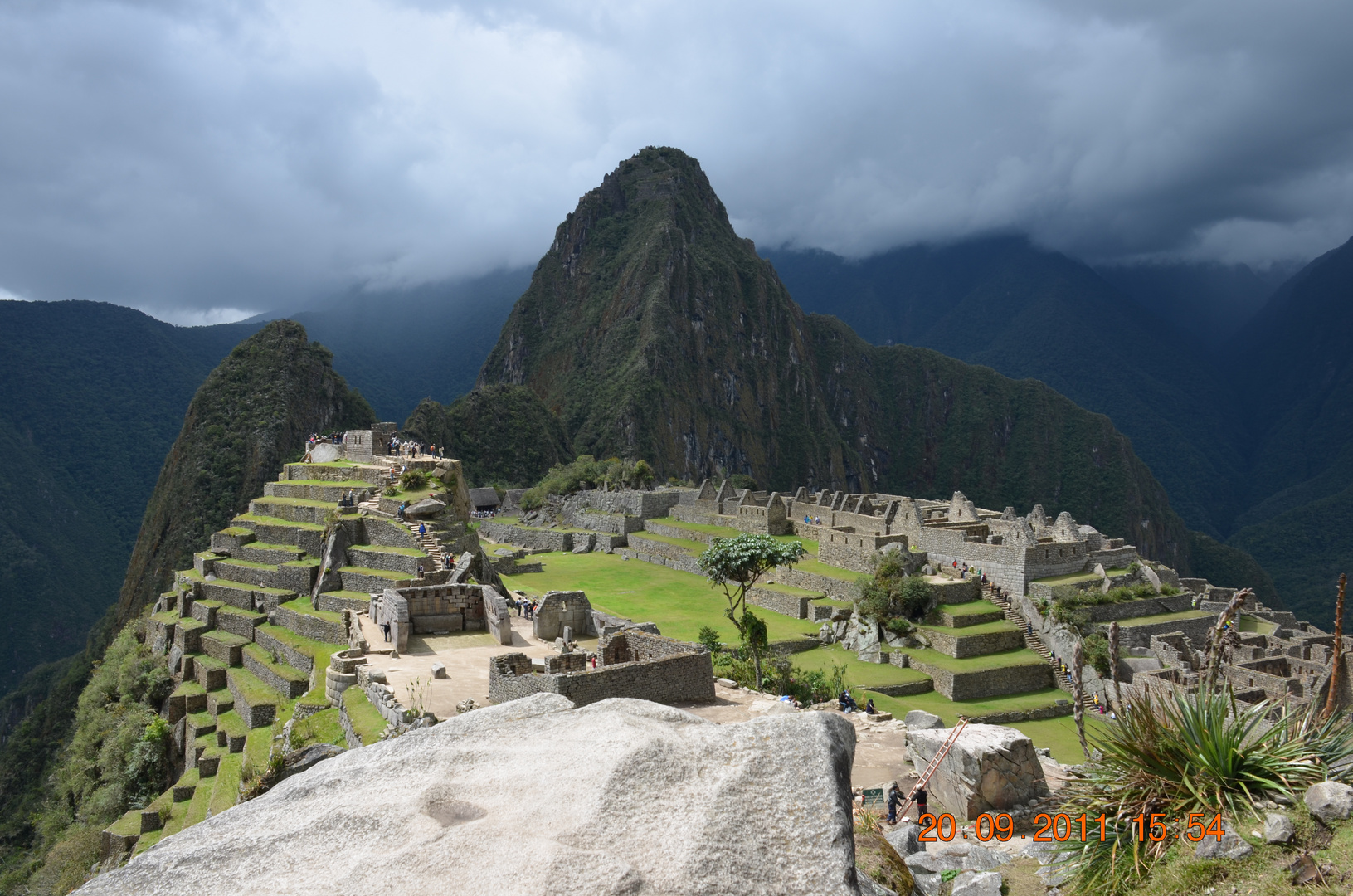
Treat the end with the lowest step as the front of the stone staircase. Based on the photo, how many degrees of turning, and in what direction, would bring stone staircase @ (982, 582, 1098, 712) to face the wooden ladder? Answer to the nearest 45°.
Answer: approximately 45° to its right

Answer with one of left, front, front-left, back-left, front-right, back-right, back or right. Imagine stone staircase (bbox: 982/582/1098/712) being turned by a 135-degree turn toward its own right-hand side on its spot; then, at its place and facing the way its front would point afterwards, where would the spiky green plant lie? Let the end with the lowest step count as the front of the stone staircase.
left

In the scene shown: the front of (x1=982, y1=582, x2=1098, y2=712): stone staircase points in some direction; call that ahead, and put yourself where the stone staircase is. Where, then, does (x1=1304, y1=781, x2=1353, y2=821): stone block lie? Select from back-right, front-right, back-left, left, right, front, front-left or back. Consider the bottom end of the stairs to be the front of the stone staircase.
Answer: front-right

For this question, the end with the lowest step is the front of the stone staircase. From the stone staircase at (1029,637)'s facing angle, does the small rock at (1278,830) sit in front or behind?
in front

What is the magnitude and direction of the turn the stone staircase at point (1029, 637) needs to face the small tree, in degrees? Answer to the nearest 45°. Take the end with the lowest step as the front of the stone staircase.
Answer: approximately 90° to its right

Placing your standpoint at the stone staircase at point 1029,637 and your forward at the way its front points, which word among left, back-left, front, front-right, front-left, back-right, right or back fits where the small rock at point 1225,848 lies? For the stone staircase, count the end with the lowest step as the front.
front-right

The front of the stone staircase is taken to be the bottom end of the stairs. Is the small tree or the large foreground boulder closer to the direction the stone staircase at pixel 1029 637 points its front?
the large foreground boulder

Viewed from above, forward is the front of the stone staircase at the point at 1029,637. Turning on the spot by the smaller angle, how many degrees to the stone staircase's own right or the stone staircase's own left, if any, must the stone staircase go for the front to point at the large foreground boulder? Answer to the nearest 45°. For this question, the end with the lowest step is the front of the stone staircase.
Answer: approximately 45° to the stone staircase's own right

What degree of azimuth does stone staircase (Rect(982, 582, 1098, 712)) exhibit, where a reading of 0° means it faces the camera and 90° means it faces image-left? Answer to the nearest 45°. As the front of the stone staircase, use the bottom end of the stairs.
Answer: approximately 315°

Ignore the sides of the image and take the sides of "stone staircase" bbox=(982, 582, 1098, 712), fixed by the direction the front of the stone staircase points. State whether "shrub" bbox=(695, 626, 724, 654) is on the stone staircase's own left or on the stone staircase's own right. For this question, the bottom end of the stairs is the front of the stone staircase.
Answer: on the stone staircase's own right
